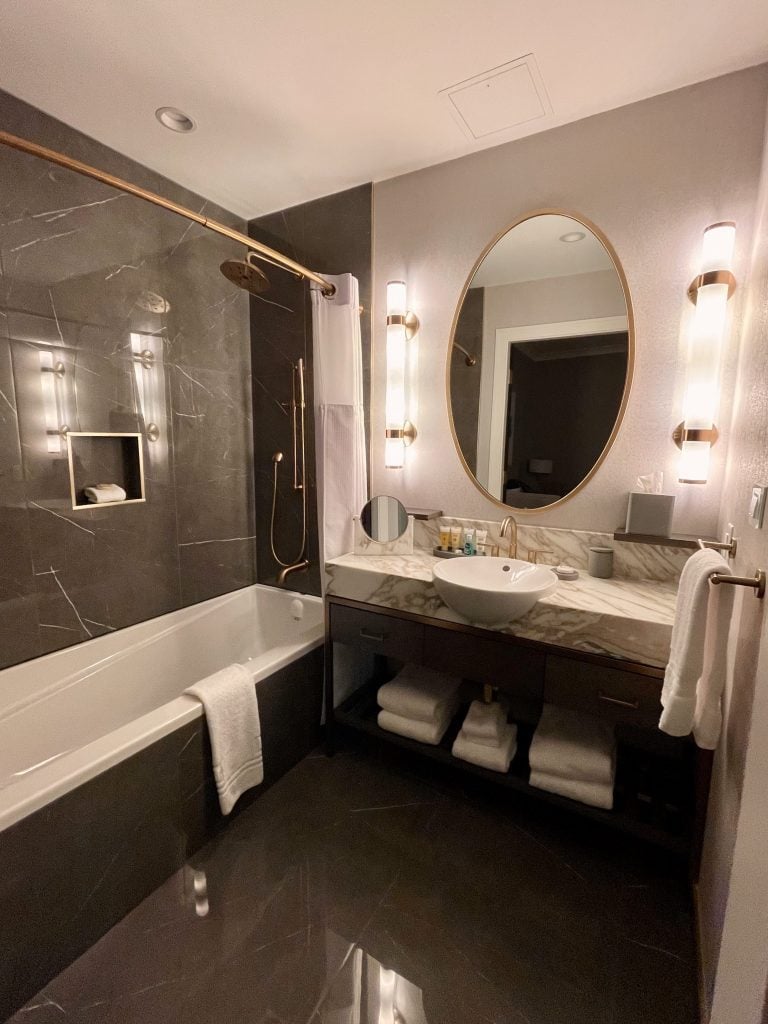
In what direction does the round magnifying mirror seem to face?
toward the camera

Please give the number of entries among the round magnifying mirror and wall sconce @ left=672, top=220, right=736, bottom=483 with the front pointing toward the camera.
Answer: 2

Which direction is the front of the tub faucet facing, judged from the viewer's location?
facing the viewer and to the left of the viewer

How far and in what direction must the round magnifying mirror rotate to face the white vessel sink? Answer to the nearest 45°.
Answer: approximately 45° to its left

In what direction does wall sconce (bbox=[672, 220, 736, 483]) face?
toward the camera

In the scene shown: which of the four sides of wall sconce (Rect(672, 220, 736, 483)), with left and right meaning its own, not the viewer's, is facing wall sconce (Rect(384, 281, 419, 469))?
right

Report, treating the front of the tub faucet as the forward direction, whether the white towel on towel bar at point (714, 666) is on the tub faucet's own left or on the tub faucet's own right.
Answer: on the tub faucet's own left

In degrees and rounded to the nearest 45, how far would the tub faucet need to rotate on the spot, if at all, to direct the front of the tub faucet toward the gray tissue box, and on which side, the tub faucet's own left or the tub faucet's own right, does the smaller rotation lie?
approximately 90° to the tub faucet's own left
